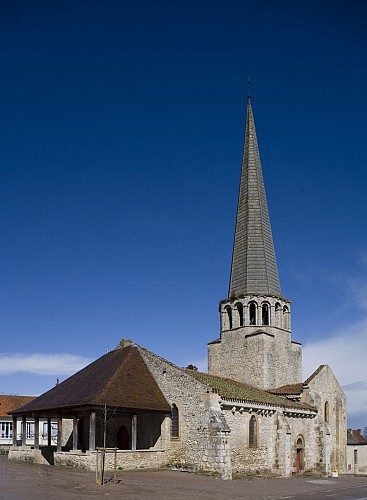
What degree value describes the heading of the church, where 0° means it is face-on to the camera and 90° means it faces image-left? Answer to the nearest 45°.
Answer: approximately 45°
